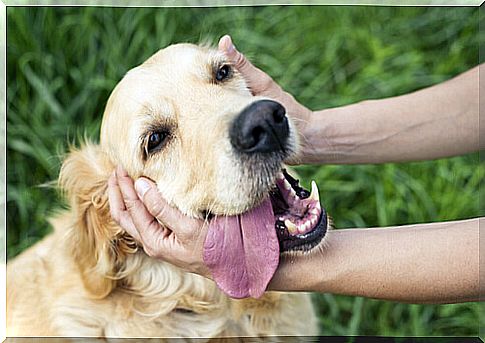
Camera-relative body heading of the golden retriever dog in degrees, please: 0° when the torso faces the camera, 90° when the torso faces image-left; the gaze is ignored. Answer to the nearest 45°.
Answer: approximately 315°
